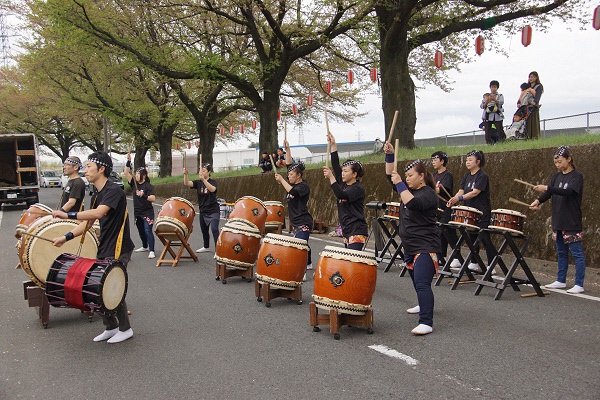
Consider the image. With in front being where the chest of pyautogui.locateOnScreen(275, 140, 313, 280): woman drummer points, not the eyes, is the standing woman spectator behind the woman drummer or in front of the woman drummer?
behind

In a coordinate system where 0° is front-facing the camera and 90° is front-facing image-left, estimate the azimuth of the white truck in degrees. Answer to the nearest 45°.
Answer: approximately 180°

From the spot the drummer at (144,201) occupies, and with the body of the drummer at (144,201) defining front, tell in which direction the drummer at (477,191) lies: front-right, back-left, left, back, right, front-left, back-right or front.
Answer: left

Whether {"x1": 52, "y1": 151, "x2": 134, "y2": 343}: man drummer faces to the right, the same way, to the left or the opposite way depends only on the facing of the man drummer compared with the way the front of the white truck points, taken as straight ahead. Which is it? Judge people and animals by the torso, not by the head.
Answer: to the left

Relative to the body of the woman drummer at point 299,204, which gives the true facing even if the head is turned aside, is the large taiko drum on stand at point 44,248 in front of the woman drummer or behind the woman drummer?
in front

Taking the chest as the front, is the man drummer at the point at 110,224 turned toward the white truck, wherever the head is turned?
no

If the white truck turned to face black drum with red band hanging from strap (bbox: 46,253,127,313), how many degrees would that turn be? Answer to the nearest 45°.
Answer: approximately 180°

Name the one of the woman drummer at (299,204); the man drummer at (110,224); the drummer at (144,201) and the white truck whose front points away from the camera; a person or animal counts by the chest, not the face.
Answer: the white truck

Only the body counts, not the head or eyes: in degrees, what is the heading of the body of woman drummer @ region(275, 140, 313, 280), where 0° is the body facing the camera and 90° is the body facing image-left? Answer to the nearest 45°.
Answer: approximately 90°

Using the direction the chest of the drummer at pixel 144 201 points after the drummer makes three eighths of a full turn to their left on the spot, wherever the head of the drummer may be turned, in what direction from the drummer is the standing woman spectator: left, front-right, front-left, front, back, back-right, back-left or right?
front

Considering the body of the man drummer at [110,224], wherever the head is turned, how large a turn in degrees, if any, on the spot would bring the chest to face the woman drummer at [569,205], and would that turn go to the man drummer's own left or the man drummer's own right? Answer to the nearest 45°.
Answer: approximately 180°

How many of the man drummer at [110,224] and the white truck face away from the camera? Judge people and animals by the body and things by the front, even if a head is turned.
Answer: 1

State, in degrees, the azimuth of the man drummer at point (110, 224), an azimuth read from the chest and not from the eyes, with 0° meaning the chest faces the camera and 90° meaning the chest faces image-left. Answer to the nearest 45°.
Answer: approximately 90°

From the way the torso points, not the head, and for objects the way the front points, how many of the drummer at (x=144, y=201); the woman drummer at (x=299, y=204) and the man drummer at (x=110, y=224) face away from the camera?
0

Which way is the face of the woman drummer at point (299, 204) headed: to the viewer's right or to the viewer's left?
to the viewer's left

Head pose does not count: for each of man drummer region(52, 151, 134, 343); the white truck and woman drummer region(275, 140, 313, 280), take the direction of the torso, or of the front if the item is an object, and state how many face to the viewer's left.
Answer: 2

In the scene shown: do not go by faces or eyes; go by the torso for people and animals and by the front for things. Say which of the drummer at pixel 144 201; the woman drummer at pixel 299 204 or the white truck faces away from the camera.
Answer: the white truck
